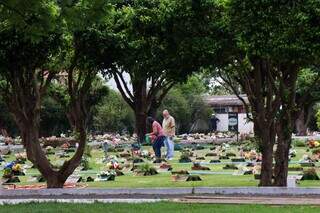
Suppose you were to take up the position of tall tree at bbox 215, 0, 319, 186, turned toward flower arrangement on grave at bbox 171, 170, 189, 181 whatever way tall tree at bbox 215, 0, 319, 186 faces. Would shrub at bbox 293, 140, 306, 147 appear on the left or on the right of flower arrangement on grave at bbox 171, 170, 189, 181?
right

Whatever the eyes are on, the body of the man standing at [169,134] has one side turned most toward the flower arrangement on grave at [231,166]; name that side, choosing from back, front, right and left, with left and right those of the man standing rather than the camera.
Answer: left

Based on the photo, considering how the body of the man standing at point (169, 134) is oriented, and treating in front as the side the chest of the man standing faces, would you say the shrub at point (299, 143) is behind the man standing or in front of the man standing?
behind

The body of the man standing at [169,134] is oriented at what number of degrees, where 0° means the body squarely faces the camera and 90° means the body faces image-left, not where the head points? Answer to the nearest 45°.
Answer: approximately 45°
